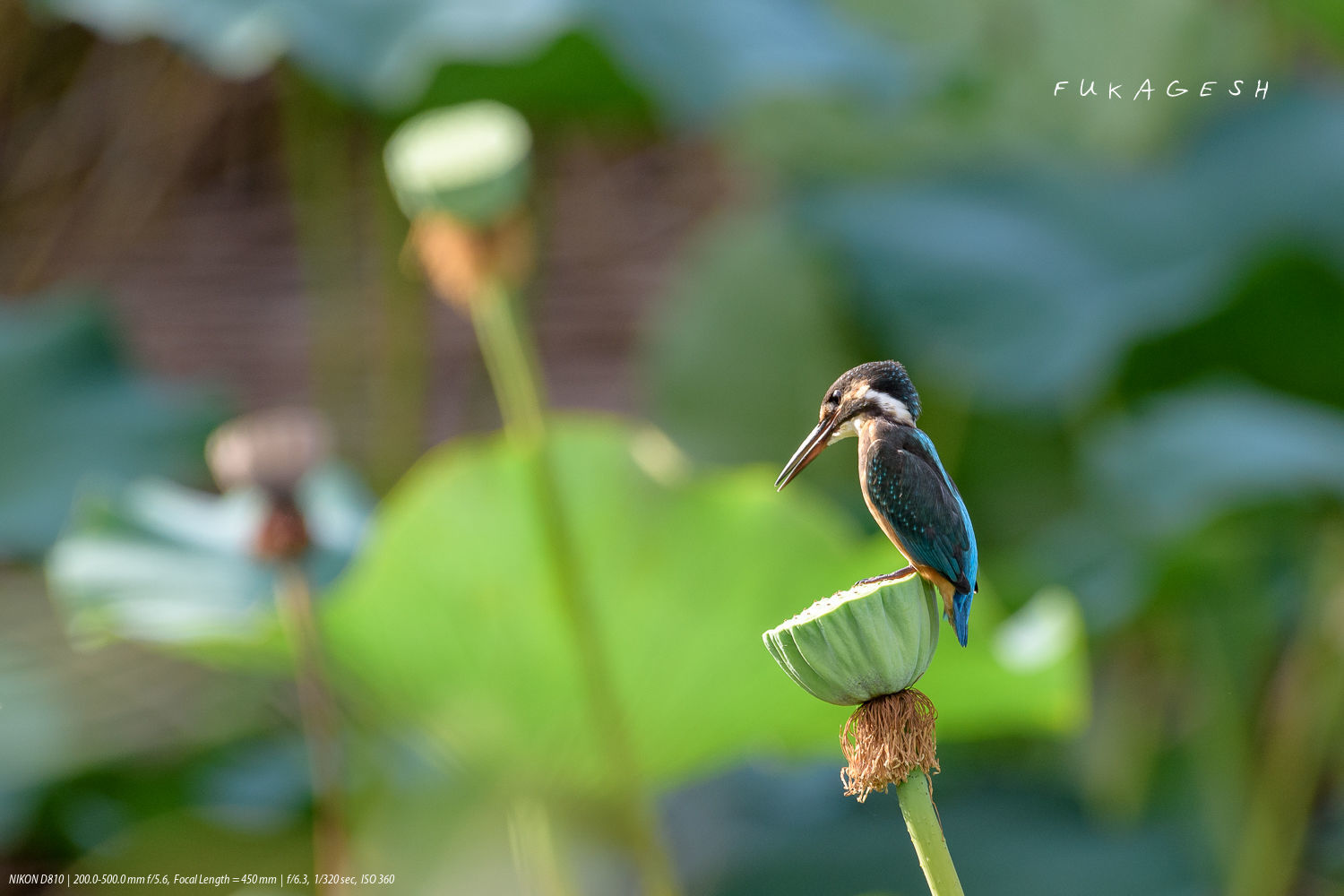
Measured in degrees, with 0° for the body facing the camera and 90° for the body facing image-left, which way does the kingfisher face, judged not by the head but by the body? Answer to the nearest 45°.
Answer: approximately 90°

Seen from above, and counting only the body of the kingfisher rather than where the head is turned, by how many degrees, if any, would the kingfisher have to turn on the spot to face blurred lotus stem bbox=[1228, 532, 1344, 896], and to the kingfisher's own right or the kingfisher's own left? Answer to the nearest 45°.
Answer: approximately 90° to the kingfisher's own right
